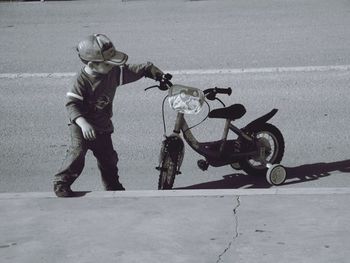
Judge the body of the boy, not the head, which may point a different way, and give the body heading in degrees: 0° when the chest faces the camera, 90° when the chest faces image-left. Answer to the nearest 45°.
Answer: approximately 315°

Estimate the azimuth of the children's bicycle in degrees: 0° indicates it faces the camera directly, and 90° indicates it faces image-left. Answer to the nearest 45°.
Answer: approximately 45°
